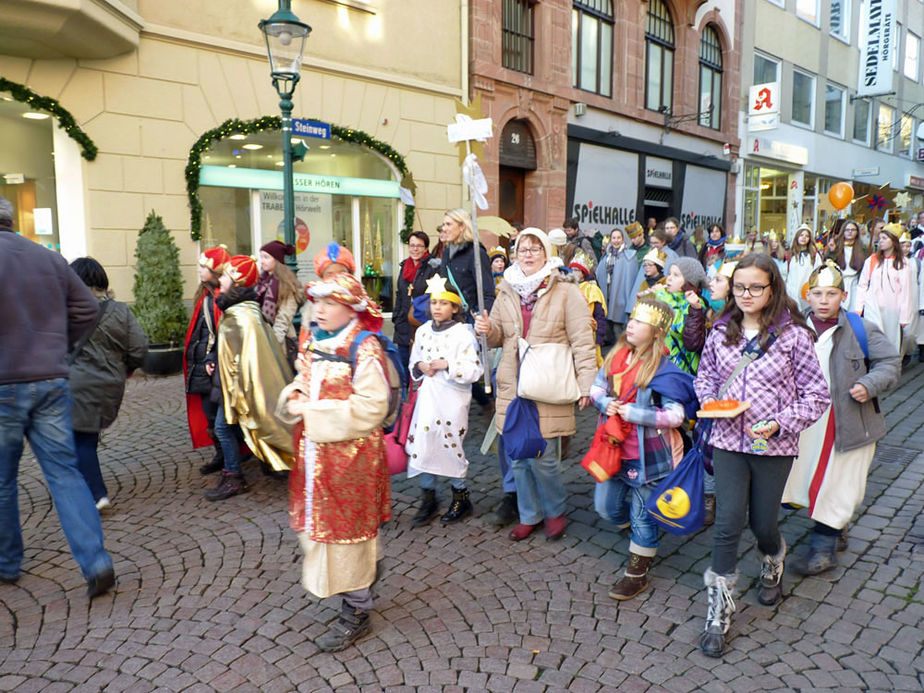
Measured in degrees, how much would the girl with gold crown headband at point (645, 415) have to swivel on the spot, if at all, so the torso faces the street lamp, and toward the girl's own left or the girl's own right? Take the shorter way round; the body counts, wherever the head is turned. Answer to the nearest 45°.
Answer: approximately 90° to the girl's own right

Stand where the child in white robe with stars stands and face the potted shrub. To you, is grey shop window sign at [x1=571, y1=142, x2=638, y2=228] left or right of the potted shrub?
right

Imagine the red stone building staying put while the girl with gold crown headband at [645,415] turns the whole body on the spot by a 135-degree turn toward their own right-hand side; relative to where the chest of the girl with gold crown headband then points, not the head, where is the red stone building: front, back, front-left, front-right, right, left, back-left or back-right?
front

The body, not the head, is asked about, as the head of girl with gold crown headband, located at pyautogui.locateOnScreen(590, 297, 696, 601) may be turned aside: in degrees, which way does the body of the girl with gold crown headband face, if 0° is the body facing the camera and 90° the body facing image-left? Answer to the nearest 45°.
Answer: approximately 45°

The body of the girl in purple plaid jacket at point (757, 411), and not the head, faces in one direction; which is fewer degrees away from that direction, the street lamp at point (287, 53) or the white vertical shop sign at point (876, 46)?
the street lamp

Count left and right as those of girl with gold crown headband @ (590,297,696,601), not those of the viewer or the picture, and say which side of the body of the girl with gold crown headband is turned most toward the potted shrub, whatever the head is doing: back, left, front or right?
right
